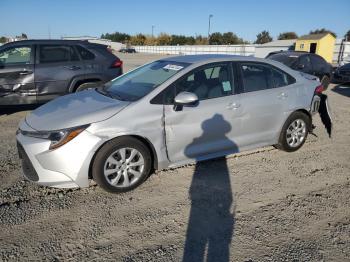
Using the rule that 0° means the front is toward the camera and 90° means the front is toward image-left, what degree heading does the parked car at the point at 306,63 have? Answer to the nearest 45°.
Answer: approximately 45°

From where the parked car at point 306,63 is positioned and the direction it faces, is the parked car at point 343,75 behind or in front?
behind

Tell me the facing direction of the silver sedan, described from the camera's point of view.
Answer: facing the viewer and to the left of the viewer

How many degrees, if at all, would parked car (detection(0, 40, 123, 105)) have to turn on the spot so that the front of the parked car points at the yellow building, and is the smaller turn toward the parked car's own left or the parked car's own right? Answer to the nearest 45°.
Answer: approximately 135° to the parked car's own right

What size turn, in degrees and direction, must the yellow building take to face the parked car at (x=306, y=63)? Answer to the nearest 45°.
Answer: approximately 45° to its left

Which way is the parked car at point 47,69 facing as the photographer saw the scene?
facing to the left of the viewer

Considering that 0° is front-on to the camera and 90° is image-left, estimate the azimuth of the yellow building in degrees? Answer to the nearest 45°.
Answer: approximately 45°

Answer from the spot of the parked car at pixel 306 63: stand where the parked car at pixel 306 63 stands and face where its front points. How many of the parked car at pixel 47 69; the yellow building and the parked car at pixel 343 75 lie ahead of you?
1

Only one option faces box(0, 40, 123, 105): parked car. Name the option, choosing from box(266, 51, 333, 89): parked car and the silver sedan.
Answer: box(266, 51, 333, 89): parked car
